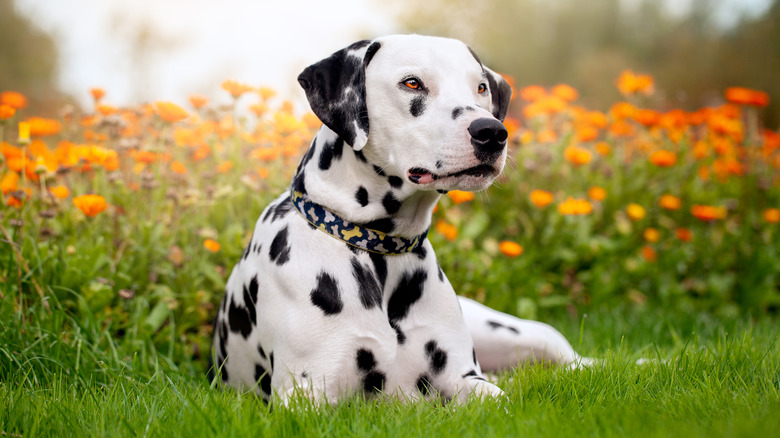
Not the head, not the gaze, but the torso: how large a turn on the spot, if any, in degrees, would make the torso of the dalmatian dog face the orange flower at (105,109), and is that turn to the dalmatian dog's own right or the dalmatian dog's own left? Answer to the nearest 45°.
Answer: approximately 180°

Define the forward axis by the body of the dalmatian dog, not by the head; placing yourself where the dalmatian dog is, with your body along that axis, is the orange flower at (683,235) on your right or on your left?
on your left
